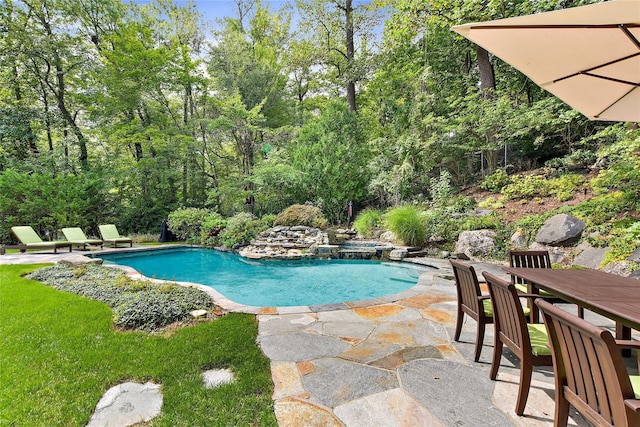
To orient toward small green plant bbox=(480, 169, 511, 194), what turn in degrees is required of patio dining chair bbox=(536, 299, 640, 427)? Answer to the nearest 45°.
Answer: approximately 45° to its left

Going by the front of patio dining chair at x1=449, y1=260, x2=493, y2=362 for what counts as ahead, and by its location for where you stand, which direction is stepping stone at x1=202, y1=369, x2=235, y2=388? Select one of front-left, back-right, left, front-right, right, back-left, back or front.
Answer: back

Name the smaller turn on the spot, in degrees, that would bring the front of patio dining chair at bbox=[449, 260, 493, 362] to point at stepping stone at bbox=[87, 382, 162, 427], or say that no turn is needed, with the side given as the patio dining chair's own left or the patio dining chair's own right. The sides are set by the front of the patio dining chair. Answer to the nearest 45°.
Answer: approximately 180°

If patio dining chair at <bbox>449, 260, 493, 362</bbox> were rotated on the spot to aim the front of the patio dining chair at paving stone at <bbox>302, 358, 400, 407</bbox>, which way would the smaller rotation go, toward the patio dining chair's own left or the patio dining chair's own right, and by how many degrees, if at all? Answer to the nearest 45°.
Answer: approximately 180°

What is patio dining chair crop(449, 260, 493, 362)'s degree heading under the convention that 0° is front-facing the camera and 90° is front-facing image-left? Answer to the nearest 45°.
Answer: approximately 225°

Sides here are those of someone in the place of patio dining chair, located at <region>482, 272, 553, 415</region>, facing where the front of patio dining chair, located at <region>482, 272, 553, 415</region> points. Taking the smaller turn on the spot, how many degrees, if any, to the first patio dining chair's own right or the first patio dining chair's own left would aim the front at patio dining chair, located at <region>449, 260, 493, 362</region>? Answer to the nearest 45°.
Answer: approximately 90° to the first patio dining chair's own left

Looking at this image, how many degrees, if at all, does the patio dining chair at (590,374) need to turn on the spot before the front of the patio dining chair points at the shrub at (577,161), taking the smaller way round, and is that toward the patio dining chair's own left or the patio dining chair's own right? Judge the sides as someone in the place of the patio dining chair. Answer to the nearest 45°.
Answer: approximately 45° to the patio dining chair's own left

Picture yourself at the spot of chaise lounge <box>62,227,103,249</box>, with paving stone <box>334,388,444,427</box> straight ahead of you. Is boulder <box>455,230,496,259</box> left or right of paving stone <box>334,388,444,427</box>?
left

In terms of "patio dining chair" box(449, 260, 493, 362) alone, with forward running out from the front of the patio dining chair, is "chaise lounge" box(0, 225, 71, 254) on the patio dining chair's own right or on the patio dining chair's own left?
on the patio dining chair's own left

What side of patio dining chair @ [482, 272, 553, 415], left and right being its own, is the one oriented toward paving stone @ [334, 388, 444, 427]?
back

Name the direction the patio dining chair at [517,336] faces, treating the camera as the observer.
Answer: facing away from the viewer and to the right of the viewer

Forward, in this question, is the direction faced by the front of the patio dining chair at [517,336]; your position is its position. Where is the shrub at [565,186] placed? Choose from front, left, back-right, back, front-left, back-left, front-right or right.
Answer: front-left

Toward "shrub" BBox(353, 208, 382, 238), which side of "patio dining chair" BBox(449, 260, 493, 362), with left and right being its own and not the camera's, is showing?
left

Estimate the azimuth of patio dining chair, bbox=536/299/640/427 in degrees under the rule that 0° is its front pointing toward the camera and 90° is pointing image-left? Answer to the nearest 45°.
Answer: approximately 225°

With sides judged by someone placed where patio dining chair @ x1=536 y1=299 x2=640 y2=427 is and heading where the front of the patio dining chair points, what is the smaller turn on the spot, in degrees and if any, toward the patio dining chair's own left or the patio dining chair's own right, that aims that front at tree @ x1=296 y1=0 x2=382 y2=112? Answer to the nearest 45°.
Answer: approximately 90° to the patio dining chair's own left

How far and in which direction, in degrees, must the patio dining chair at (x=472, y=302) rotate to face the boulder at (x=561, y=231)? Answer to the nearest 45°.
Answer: approximately 45° to its left

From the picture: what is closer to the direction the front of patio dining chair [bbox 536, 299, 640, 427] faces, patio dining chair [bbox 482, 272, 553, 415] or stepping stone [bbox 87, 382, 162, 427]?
the patio dining chair

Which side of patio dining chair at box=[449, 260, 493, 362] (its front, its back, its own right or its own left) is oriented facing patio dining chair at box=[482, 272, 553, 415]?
right
